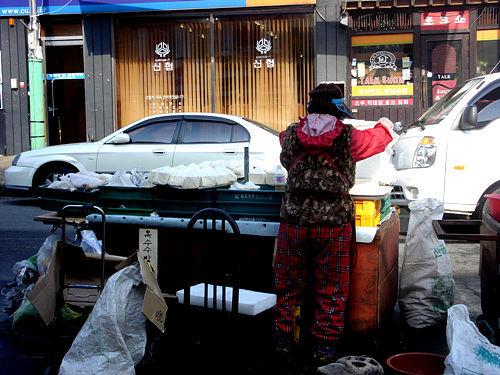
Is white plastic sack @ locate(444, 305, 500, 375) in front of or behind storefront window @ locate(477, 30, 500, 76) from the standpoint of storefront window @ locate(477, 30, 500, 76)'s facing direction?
in front

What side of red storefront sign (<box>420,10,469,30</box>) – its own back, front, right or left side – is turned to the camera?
front

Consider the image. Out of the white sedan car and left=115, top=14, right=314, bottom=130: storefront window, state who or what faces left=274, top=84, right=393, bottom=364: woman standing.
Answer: the storefront window

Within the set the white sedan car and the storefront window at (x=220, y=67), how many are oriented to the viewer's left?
1

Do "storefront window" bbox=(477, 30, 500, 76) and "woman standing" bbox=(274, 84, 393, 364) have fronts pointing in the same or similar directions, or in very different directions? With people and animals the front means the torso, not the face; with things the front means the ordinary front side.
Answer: very different directions

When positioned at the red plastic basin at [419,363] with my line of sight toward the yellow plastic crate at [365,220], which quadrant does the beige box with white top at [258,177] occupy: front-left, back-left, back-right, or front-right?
front-left

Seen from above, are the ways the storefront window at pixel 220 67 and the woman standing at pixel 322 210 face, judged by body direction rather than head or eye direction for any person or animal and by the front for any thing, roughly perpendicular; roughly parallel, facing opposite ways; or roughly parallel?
roughly parallel, facing opposite ways

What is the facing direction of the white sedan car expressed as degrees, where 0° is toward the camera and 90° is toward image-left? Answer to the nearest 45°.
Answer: approximately 90°

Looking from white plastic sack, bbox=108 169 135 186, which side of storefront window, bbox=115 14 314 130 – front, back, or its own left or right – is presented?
front

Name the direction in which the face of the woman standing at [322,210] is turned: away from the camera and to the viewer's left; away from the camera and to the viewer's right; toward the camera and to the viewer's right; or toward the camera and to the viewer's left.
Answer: away from the camera and to the viewer's right

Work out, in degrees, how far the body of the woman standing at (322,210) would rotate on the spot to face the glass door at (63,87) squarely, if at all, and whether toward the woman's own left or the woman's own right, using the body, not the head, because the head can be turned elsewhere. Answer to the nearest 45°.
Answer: approximately 45° to the woman's own left

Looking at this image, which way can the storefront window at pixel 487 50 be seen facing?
toward the camera

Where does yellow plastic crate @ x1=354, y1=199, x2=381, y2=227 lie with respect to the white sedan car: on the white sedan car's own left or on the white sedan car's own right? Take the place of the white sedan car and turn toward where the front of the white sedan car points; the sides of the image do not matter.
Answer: on the white sedan car's own left

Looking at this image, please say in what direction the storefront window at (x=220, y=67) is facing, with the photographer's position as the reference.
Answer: facing the viewer

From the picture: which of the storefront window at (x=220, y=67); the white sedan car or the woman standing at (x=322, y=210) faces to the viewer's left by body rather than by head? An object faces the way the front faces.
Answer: the white sedan car

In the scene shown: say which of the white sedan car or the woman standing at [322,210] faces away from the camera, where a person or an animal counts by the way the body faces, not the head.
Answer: the woman standing
